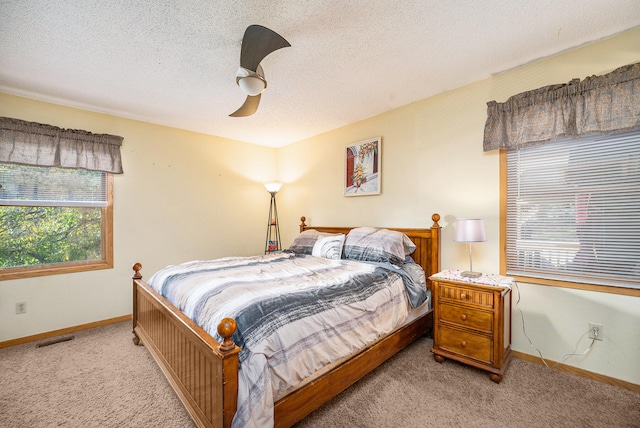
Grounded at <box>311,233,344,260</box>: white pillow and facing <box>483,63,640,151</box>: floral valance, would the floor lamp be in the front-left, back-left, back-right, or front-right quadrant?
back-left

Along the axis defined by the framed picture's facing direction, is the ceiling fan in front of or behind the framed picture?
in front

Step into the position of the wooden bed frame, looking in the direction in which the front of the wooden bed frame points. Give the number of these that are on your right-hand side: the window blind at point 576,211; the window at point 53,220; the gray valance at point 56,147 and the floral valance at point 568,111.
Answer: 2

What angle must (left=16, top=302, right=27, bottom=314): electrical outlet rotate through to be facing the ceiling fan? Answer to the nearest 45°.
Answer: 0° — it already faces it

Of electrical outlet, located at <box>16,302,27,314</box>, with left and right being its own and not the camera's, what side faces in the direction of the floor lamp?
left

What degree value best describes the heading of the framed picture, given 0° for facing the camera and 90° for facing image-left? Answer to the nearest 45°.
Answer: approximately 45°

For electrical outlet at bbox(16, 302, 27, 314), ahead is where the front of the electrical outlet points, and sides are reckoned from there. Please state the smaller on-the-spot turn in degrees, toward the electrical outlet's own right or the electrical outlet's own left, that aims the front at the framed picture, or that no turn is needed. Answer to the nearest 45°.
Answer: approximately 45° to the electrical outlet's own left

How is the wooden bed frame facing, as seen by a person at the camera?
facing the viewer and to the left of the viewer

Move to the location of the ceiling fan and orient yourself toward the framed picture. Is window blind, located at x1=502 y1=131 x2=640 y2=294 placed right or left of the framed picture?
right

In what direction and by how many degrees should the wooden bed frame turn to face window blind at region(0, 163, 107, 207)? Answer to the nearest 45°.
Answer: approximately 90° to its right
